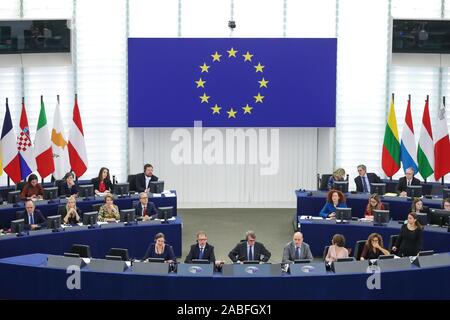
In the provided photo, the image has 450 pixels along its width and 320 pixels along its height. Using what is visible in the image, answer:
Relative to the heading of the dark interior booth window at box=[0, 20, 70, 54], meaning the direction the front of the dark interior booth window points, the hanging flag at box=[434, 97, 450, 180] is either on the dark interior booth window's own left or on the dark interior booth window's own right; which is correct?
on the dark interior booth window's own left

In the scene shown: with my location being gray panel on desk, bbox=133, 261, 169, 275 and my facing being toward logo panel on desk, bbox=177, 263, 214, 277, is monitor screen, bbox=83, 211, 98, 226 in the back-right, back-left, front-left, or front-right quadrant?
back-left

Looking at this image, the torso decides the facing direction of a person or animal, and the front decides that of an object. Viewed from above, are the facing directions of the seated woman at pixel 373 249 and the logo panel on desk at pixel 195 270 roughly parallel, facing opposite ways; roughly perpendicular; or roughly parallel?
roughly parallel

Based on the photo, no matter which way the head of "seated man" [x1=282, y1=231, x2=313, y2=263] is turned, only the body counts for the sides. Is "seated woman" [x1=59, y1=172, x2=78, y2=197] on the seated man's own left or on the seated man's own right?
on the seated man's own right

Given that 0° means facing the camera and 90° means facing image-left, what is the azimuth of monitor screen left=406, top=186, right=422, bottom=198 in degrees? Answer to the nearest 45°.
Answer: approximately 180°

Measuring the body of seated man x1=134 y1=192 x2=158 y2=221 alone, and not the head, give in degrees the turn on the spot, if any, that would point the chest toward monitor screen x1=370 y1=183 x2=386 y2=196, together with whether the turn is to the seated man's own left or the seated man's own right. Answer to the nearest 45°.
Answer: approximately 90° to the seated man's own left

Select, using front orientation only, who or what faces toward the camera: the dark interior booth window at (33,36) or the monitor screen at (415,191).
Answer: the dark interior booth window at (33,36)

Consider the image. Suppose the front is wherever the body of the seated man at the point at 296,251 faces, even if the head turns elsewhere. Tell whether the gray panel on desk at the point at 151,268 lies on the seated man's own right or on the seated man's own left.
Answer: on the seated man's own right

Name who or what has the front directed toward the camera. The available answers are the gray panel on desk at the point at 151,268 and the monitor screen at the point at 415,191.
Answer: the gray panel on desk

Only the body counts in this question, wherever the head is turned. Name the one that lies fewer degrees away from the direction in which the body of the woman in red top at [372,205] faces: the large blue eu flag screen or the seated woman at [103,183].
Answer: the seated woman

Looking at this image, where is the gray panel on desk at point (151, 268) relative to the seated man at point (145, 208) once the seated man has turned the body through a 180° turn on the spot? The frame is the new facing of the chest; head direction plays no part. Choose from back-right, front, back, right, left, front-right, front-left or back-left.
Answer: back

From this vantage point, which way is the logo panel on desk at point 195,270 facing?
toward the camera

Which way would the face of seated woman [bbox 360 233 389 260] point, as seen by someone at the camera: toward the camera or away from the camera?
toward the camera

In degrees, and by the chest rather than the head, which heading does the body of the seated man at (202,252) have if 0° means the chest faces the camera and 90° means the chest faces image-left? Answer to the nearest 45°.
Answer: approximately 0°

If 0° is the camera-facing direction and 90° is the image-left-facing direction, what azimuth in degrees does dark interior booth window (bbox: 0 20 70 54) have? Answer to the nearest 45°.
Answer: approximately 0°
